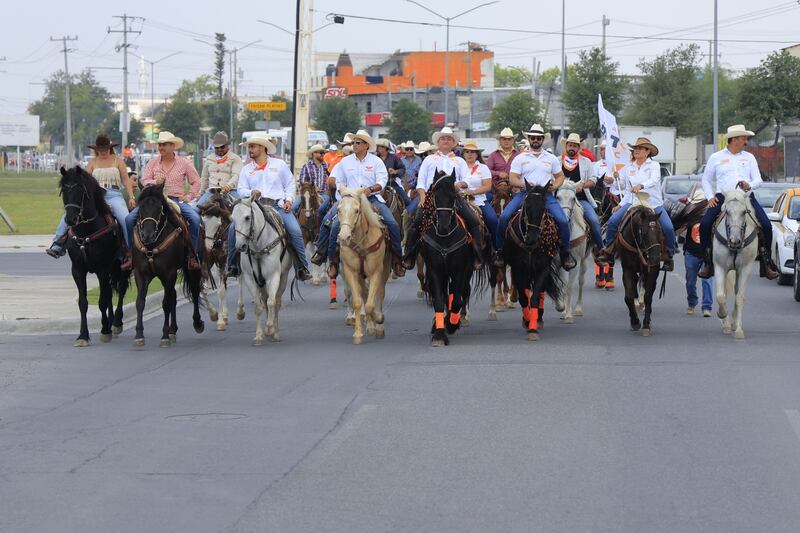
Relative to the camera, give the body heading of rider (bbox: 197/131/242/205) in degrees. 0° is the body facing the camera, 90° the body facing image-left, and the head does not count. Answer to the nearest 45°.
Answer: approximately 0°

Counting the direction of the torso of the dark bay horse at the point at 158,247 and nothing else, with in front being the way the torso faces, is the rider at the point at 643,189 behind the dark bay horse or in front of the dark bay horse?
behind

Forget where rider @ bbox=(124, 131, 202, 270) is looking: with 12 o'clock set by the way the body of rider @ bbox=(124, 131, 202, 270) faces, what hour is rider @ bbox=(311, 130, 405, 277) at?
rider @ bbox=(311, 130, 405, 277) is roughly at 8 o'clock from rider @ bbox=(124, 131, 202, 270).

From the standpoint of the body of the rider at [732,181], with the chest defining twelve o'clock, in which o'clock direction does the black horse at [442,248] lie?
The black horse is roughly at 2 o'clock from the rider.

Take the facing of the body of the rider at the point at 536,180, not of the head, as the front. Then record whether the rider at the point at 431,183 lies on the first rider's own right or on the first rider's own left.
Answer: on the first rider's own right
